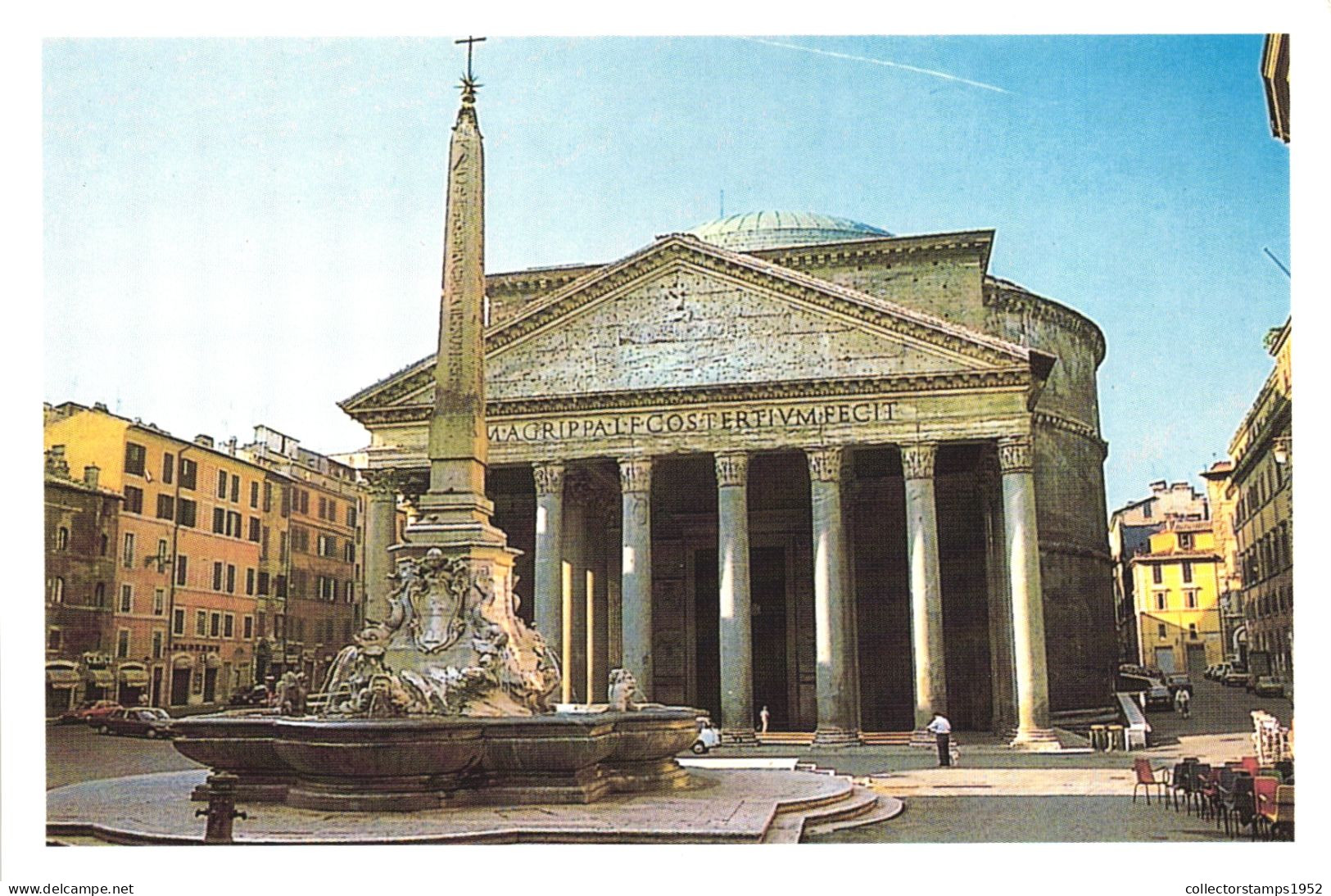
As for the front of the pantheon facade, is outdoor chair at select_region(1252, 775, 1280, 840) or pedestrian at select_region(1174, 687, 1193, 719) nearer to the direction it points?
the outdoor chair

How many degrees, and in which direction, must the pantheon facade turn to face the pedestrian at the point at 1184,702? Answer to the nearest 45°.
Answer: approximately 135° to its left

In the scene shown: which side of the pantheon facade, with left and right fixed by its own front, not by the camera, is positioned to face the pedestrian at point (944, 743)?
front

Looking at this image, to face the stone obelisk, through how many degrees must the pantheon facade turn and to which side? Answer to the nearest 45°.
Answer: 0° — it already faces it

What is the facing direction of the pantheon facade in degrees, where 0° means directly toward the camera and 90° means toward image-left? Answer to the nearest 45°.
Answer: approximately 0°

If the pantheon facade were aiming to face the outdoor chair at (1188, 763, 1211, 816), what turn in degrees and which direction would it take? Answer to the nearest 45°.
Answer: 0° — it already faces it

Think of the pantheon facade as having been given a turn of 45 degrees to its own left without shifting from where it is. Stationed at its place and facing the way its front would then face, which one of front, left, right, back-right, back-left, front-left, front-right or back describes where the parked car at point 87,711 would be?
right

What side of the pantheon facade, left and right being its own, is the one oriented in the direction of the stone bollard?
front

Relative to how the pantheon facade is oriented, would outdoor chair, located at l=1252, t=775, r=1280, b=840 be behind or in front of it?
in front

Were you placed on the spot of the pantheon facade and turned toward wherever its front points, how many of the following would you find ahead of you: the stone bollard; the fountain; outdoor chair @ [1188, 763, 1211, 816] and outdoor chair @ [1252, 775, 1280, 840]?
4

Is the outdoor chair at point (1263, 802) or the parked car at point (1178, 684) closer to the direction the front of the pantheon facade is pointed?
the outdoor chair
